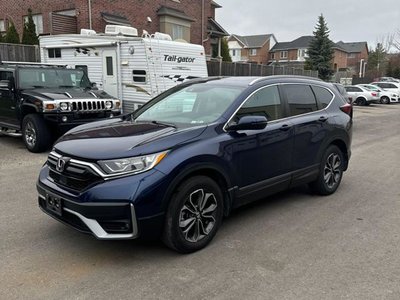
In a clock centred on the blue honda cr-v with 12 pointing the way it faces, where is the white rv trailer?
The white rv trailer is roughly at 4 o'clock from the blue honda cr-v.

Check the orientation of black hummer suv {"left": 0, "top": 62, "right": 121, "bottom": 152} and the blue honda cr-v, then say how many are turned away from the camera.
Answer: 0

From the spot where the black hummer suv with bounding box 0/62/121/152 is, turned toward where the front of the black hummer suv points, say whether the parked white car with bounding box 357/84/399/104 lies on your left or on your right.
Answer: on your left

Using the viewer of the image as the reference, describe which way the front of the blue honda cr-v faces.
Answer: facing the viewer and to the left of the viewer

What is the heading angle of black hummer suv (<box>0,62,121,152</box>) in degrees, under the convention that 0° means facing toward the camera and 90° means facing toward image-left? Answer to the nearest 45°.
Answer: approximately 315°

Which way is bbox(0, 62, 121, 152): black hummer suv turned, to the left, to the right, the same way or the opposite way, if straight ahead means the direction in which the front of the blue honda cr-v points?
to the left

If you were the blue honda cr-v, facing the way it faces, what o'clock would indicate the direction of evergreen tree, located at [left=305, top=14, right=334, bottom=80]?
The evergreen tree is roughly at 5 o'clock from the blue honda cr-v.

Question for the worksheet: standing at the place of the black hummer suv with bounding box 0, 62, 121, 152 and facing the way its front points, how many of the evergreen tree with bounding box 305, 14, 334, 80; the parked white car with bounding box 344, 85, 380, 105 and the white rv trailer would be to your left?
3

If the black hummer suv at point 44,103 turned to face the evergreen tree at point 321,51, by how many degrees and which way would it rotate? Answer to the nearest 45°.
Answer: approximately 90° to its left

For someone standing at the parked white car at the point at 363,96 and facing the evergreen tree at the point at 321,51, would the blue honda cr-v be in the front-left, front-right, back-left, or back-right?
back-left

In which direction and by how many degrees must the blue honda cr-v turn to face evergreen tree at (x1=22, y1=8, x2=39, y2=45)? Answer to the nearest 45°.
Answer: approximately 90° to its right
